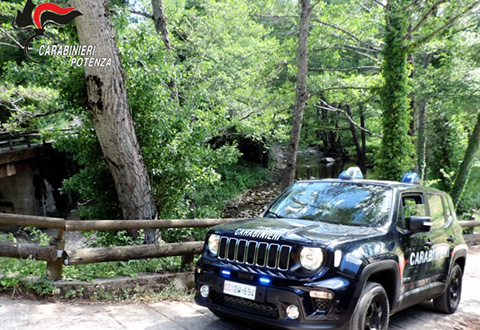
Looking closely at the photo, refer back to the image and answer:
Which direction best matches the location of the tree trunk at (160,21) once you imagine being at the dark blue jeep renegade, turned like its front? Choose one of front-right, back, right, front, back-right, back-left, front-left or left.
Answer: right

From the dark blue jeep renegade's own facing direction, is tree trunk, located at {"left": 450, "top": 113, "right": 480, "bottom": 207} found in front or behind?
behind

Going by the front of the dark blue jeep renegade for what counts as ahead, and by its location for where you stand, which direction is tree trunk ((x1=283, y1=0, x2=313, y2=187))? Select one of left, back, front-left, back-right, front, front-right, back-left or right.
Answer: back-right

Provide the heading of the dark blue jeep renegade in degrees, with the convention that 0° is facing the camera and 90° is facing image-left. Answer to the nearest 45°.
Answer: approximately 45°

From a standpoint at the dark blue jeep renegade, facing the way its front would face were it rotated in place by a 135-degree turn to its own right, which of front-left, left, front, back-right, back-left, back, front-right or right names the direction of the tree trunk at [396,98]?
front

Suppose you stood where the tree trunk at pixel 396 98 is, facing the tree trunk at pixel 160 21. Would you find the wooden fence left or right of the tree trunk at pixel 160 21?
left

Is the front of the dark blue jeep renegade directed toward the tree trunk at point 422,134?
no

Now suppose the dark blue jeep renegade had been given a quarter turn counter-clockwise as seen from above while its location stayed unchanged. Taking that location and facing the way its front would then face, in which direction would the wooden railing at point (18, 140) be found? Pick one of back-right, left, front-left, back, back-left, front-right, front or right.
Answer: back

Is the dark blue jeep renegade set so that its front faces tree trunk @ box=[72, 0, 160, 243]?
no

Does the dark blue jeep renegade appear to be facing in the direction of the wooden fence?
no

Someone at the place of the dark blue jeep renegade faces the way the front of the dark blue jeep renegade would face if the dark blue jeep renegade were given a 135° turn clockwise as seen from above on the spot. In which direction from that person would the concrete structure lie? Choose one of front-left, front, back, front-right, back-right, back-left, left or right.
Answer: front-left
